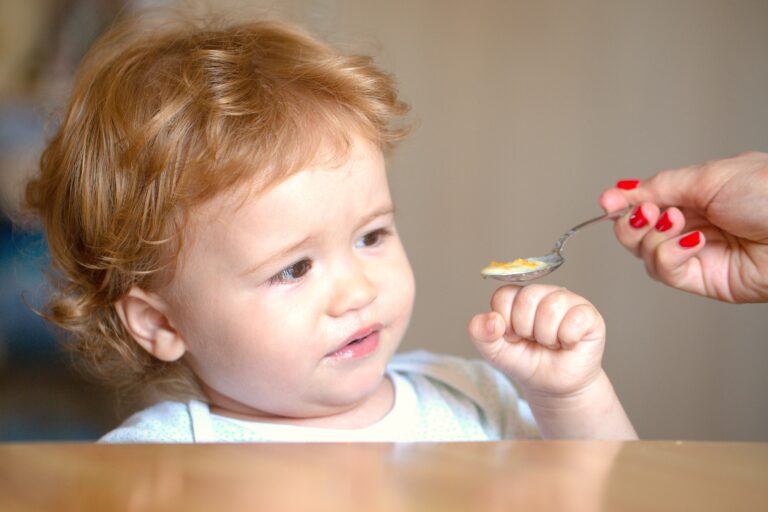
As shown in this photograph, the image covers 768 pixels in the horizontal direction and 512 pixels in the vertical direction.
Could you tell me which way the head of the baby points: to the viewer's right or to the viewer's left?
to the viewer's right

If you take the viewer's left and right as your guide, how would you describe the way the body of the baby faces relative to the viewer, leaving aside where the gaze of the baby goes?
facing the viewer and to the right of the viewer

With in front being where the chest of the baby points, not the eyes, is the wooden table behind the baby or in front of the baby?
in front
